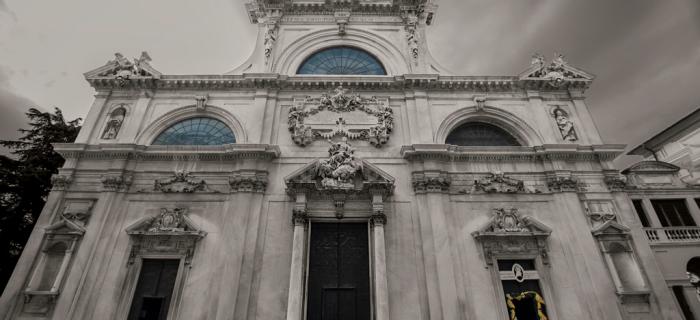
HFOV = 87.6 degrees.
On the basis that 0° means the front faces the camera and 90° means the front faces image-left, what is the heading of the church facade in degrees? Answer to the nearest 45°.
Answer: approximately 0°

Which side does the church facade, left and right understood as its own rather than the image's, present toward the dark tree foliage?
right
